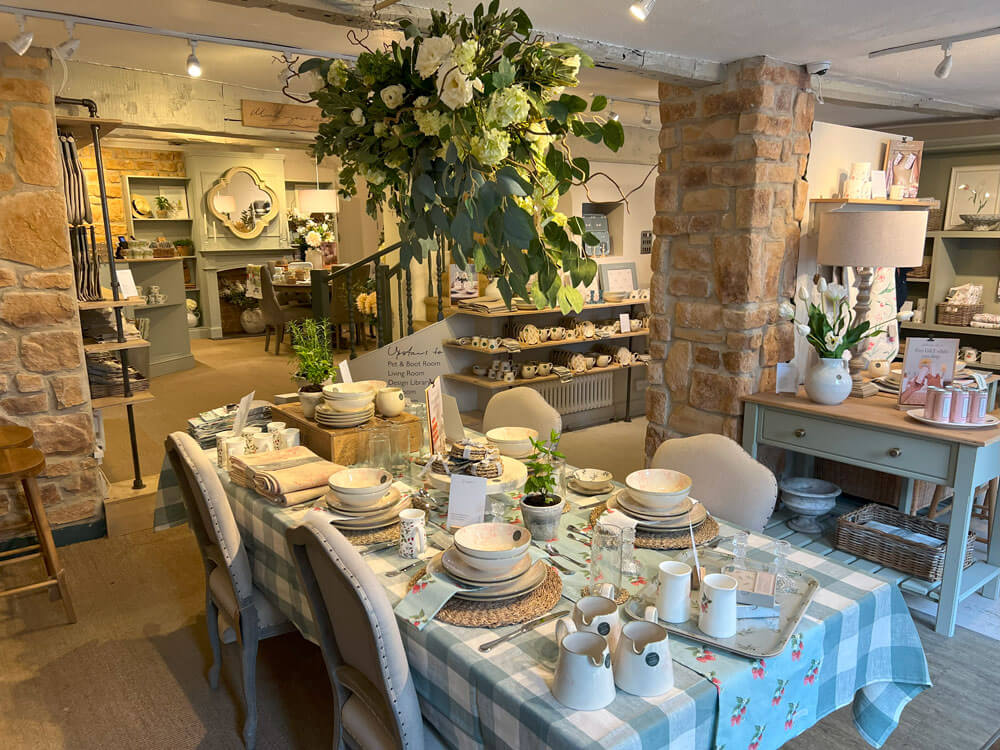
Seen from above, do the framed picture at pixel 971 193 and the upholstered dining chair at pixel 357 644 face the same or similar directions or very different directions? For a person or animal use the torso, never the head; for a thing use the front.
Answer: very different directions

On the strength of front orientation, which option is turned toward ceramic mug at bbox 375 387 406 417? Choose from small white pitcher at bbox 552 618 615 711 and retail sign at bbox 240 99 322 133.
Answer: the retail sign

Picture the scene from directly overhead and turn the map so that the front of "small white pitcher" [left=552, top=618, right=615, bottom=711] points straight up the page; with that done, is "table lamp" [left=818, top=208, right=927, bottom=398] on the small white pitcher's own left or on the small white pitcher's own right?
on the small white pitcher's own left

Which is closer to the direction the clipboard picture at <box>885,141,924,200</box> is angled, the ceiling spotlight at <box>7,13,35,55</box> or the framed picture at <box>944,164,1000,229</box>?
the ceiling spotlight

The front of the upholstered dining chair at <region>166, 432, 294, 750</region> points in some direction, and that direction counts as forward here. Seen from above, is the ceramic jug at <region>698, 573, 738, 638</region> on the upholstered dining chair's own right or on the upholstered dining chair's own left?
on the upholstered dining chair's own right

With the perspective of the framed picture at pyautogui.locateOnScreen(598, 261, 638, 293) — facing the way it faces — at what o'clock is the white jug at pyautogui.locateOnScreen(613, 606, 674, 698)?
The white jug is roughly at 12 o'clock from the framed picture.

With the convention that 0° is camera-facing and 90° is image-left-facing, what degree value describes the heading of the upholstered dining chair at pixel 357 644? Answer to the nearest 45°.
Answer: approximately 225°
